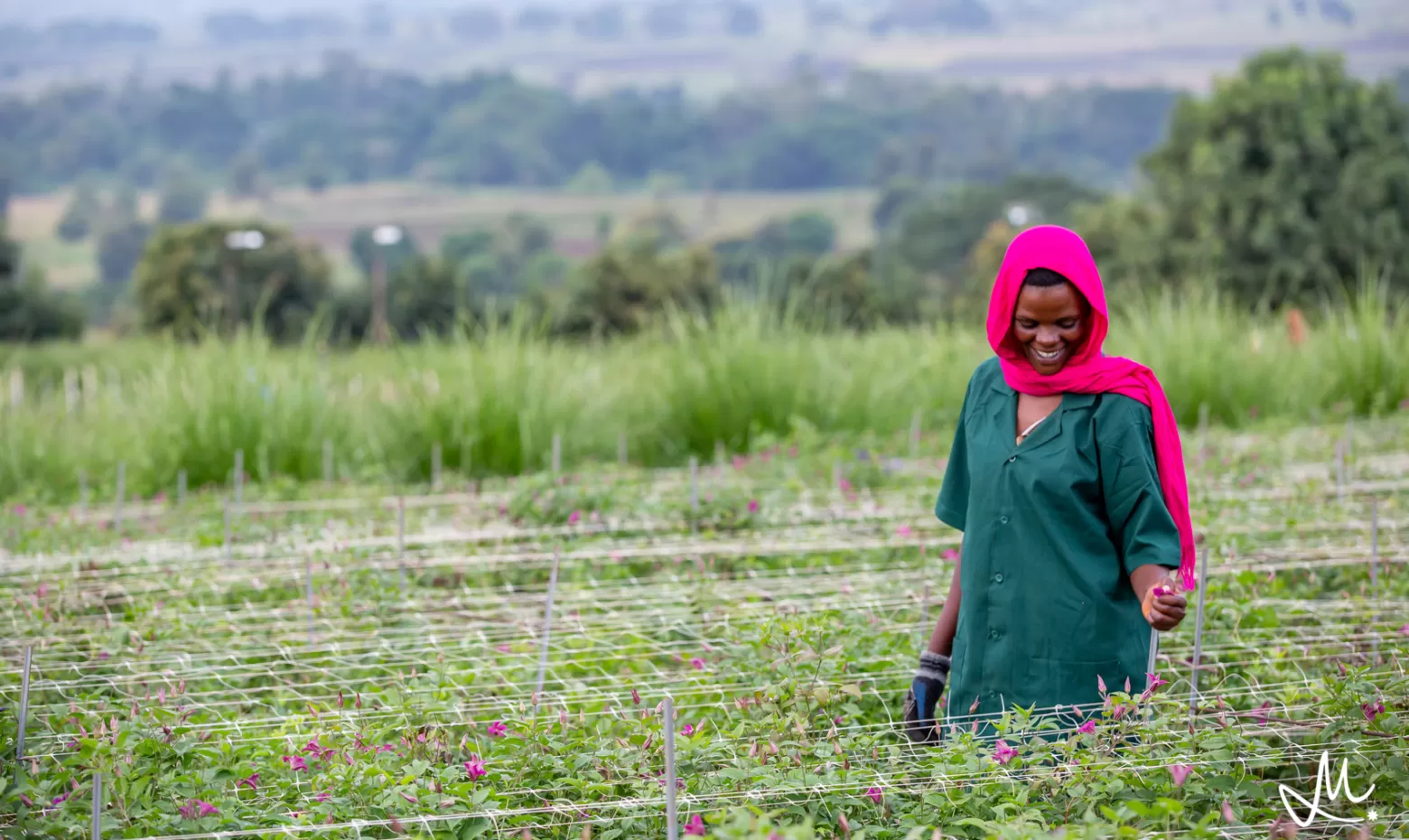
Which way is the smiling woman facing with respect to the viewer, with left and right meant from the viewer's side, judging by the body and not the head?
facing the viewer and to the left of the viewer

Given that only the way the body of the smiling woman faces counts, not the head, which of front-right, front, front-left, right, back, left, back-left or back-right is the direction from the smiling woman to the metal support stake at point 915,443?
back-right

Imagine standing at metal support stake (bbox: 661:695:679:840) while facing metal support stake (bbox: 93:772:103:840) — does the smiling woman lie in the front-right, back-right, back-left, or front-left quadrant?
back-right

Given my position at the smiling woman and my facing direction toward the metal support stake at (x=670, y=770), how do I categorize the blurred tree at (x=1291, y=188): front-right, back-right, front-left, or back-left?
back-right

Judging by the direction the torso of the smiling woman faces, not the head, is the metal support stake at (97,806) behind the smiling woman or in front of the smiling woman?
in front

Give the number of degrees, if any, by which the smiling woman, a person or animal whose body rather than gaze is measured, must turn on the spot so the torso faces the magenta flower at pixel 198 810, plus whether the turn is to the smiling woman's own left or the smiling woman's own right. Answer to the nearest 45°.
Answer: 0° — they already face it

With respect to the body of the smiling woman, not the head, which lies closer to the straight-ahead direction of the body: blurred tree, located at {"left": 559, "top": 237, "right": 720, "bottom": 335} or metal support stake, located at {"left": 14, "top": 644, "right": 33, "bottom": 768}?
the metal support stake

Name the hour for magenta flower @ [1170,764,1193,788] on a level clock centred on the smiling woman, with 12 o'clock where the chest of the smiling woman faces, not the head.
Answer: The magenta flower is roughly at 10 o'clock from the smiling woman.

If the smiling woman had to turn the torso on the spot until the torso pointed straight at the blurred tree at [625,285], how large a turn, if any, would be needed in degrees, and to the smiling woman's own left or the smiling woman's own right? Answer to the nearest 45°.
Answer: approximately 135° to the smiling woman's own right

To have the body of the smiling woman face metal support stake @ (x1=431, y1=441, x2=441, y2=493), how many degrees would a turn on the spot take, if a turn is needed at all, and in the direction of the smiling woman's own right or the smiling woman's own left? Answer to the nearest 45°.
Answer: approximately 90° to the smiling woman's own right

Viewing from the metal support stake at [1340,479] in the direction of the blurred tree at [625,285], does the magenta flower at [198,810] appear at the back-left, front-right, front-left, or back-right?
back-left
